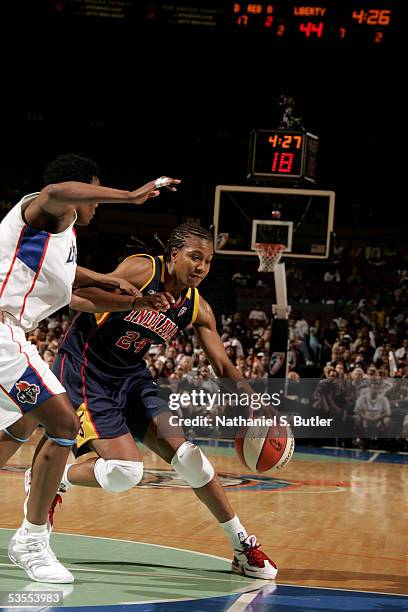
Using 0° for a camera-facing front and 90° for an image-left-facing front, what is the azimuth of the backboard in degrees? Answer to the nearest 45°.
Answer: approximately 0°

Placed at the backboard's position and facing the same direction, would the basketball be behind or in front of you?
in front

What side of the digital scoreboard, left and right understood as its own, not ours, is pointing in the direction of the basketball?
front

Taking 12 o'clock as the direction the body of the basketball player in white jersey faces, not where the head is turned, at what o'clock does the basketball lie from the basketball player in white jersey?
The basketball is roughly at 11 o'clock from the basketball player in white jersey.

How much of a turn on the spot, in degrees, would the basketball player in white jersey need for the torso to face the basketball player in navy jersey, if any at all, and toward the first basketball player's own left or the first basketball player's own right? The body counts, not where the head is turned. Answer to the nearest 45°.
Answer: approximately 45° to the first basketball player's own left

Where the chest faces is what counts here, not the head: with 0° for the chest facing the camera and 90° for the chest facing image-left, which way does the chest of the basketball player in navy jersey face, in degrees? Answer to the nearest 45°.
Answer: approximately 315°

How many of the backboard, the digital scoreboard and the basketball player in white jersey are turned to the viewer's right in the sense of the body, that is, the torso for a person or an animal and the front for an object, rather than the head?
1

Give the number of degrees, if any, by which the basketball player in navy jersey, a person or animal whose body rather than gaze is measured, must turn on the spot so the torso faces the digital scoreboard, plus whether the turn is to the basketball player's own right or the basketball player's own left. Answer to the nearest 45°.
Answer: approximately 135° to the basketball player's own left
